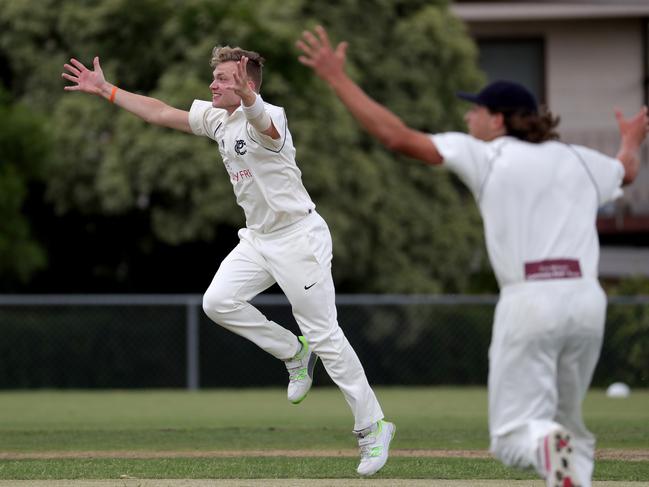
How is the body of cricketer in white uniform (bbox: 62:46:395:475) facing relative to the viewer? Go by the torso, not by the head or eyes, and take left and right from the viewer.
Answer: facing the viewer and to the left of the viewer

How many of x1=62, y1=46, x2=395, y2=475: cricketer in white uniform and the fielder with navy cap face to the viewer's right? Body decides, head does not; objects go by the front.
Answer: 0

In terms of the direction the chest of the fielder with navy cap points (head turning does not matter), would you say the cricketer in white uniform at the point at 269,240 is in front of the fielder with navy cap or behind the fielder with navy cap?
in front

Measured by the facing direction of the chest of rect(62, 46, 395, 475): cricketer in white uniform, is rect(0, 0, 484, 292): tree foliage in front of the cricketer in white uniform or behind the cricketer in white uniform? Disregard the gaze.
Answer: behind

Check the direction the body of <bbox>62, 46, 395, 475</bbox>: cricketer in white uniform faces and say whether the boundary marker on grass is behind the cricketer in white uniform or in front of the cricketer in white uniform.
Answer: behind

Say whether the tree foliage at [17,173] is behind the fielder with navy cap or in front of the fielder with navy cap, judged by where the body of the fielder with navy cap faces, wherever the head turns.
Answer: in front

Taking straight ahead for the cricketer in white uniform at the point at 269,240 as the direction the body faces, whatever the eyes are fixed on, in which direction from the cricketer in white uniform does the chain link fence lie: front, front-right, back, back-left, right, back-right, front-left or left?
back-right

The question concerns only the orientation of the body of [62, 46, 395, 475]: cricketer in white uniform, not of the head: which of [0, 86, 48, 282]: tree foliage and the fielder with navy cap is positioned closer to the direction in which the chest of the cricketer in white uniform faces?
the fielder with navy cap

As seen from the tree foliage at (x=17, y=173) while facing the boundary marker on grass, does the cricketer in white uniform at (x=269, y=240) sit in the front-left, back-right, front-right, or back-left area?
front-right

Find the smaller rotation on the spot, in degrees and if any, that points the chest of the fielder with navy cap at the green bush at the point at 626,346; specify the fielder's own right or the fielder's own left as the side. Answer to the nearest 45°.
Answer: approximately 45° to the fielder's own right

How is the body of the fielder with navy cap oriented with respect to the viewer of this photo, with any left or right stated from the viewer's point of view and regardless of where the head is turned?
facing away from the viewer and to the left of the viewer
